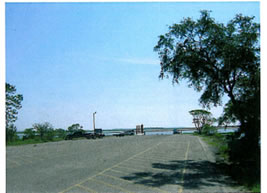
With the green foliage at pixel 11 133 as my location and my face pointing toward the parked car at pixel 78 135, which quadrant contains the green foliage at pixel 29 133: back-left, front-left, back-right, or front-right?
front-left
